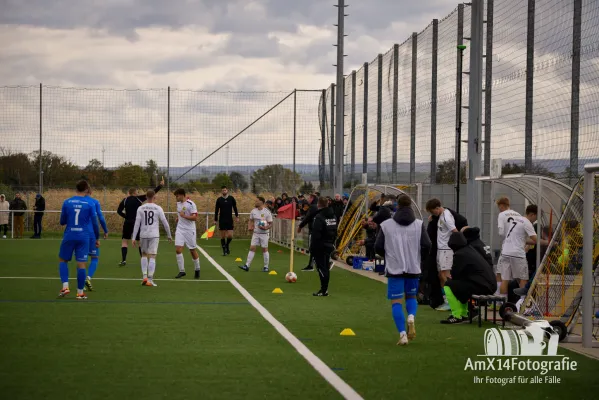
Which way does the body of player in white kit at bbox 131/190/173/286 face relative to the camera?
away from the camera

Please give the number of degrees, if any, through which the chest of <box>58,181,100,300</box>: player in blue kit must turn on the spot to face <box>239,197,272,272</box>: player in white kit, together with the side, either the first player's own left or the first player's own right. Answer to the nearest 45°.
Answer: approximately 45° to the first player's own right

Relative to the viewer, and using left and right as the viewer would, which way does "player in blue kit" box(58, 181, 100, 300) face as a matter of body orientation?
facing away from the viewer

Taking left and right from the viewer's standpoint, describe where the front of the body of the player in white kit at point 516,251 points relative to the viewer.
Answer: facing away from the viewer and to the right of the viewer

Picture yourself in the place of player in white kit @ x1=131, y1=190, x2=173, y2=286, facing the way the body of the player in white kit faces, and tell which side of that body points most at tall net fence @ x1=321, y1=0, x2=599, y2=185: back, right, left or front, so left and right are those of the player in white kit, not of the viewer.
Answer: right

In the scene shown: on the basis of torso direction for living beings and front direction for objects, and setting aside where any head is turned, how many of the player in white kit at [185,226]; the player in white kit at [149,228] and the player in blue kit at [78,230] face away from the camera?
2

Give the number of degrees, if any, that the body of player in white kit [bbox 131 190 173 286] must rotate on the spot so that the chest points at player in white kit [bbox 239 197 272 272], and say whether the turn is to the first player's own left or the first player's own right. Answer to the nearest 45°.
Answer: approximately 45° to the first player's own right

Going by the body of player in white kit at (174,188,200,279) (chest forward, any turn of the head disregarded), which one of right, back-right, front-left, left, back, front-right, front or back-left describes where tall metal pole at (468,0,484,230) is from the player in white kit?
left

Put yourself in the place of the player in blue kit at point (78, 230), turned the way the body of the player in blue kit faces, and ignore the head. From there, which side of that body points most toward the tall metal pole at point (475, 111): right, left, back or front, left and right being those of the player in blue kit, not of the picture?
right

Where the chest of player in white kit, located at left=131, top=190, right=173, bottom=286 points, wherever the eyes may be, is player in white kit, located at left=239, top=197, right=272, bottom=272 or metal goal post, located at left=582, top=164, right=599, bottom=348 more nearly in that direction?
the player in white kit

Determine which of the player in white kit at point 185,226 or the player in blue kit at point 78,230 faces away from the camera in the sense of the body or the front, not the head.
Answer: the player in blue kit

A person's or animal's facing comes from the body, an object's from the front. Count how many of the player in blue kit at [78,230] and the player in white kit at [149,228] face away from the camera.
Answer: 2

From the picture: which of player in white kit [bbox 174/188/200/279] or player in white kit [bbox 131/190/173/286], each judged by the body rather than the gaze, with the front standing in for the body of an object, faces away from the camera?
player in white kit [bbox 131/190/173/286]

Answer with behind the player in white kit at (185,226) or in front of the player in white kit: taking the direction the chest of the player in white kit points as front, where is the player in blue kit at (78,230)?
in front
